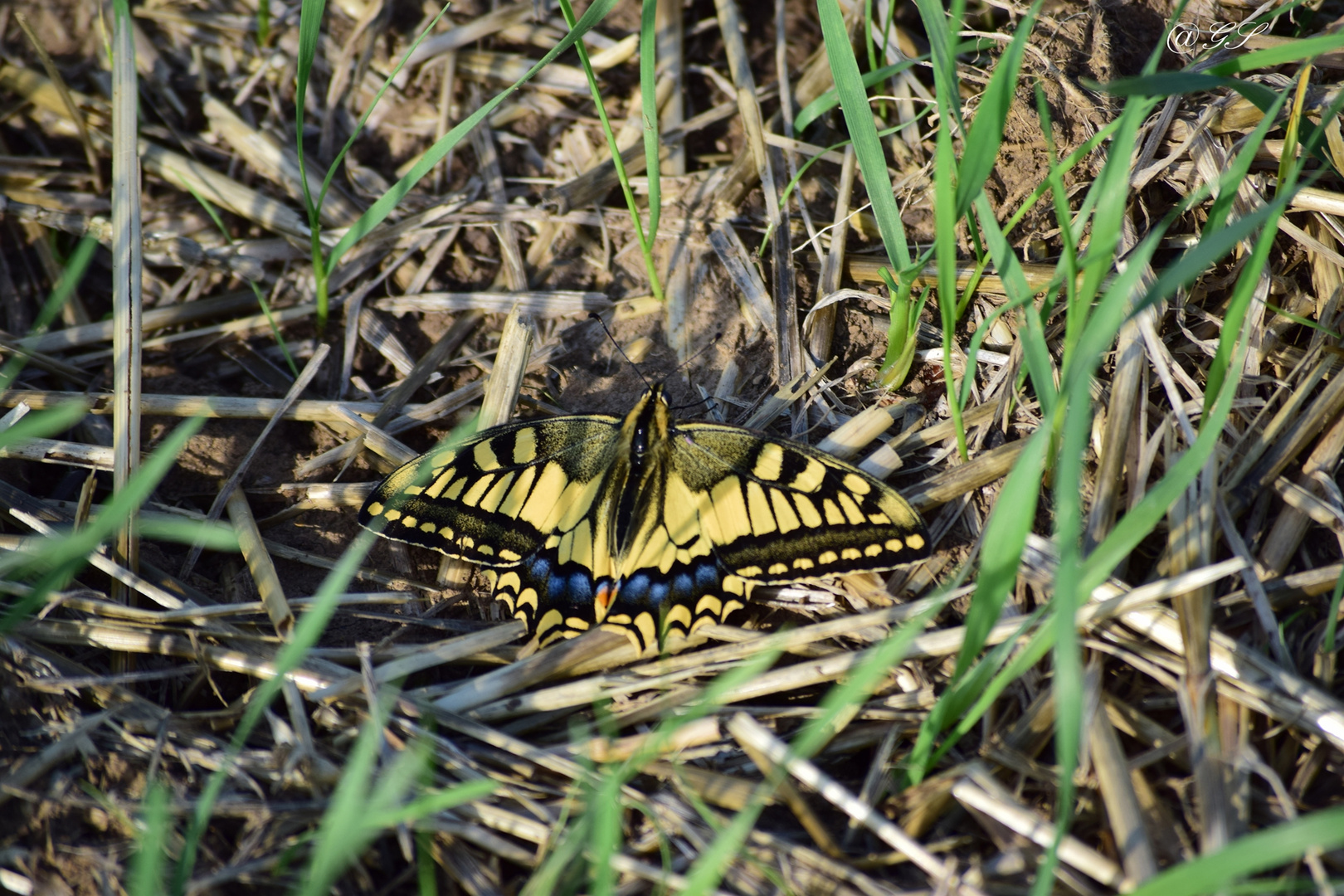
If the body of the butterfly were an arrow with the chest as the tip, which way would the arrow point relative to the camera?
away from the camera

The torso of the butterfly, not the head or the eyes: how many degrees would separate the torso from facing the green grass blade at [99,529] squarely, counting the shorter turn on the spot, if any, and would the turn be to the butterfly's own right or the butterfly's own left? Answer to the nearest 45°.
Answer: approximately 135° to the butterfly's own left

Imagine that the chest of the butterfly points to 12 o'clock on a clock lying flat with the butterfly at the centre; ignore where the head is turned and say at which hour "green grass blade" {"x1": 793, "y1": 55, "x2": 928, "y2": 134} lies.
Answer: The green grass blade is roughly at 1 o'clock from the butterfly.

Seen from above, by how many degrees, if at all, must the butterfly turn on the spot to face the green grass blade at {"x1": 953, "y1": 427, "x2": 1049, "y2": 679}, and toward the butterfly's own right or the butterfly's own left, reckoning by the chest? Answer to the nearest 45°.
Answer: approximately 135° to the butterfly's own right
